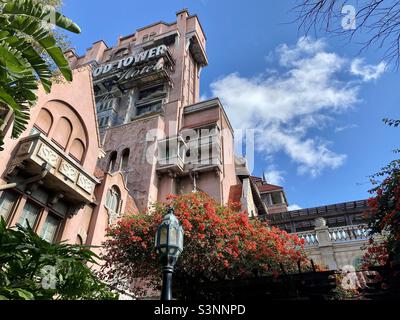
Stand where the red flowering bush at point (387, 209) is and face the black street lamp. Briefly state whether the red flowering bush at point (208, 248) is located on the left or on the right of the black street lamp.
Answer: right

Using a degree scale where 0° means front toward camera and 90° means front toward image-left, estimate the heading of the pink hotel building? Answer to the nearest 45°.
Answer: approximately 45°

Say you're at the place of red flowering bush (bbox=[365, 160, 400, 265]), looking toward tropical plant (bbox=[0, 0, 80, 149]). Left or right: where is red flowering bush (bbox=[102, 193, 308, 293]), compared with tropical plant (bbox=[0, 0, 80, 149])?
right

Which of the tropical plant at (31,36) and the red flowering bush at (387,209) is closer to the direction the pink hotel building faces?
the tropical plant

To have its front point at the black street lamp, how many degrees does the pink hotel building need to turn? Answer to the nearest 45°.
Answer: approximately 45° to its left
